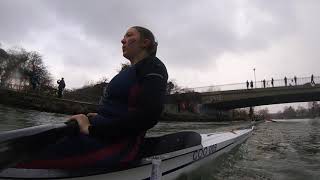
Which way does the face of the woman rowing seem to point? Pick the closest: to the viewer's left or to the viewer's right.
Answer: to the viewer's left

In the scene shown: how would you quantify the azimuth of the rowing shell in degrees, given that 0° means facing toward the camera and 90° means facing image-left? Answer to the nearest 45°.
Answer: approximately 225°
